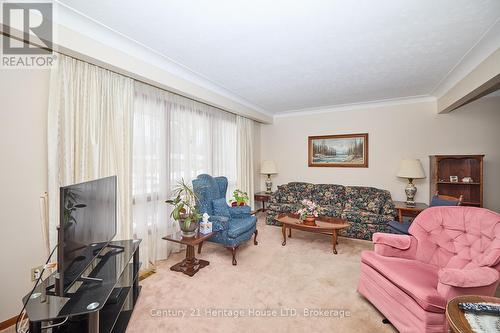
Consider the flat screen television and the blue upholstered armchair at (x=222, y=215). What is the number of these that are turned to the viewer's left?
0

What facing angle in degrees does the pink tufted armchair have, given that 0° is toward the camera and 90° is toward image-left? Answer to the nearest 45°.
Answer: approximately 45°

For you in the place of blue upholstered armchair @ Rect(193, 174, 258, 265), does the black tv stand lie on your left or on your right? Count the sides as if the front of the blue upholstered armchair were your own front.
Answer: on your right

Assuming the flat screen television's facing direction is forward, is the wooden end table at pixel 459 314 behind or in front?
in front

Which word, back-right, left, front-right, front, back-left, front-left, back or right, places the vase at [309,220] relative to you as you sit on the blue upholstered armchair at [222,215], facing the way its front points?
front-left

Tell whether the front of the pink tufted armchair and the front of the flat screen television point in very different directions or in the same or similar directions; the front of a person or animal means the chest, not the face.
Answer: very different directions

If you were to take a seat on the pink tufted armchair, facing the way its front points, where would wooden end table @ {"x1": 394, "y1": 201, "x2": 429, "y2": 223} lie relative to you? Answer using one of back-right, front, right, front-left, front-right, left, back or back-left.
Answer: back-right

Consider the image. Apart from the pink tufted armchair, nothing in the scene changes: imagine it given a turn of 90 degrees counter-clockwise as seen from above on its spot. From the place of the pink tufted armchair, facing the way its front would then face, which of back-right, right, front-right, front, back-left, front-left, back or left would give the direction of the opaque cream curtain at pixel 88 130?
right

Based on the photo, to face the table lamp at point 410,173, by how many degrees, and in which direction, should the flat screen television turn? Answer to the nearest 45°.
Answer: approximately 45° to its left

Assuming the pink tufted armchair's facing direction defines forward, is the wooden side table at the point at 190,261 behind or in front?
in front

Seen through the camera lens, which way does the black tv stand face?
facing the viewer and to the right of the viewer

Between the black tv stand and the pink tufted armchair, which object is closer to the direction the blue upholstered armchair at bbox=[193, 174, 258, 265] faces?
the pink tufted armchair

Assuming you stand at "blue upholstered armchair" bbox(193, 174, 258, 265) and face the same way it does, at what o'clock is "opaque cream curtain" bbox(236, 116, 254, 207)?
The opaque cream curtain is roughly at 8 o'clock from the blue upholstered armchair.
